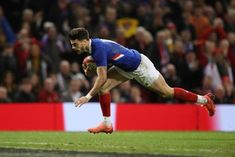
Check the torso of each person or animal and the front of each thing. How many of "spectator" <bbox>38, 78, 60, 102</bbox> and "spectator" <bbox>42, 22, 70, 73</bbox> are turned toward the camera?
2

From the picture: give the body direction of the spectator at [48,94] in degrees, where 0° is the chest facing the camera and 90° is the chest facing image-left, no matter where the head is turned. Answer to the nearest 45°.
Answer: approximately 0°

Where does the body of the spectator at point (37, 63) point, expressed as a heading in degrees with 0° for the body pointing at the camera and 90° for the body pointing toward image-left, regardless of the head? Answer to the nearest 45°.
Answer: approximately 0°

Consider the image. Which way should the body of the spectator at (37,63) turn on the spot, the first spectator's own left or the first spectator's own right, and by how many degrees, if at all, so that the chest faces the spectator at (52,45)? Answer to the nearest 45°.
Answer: approximately 135° to the first spectator's own left
